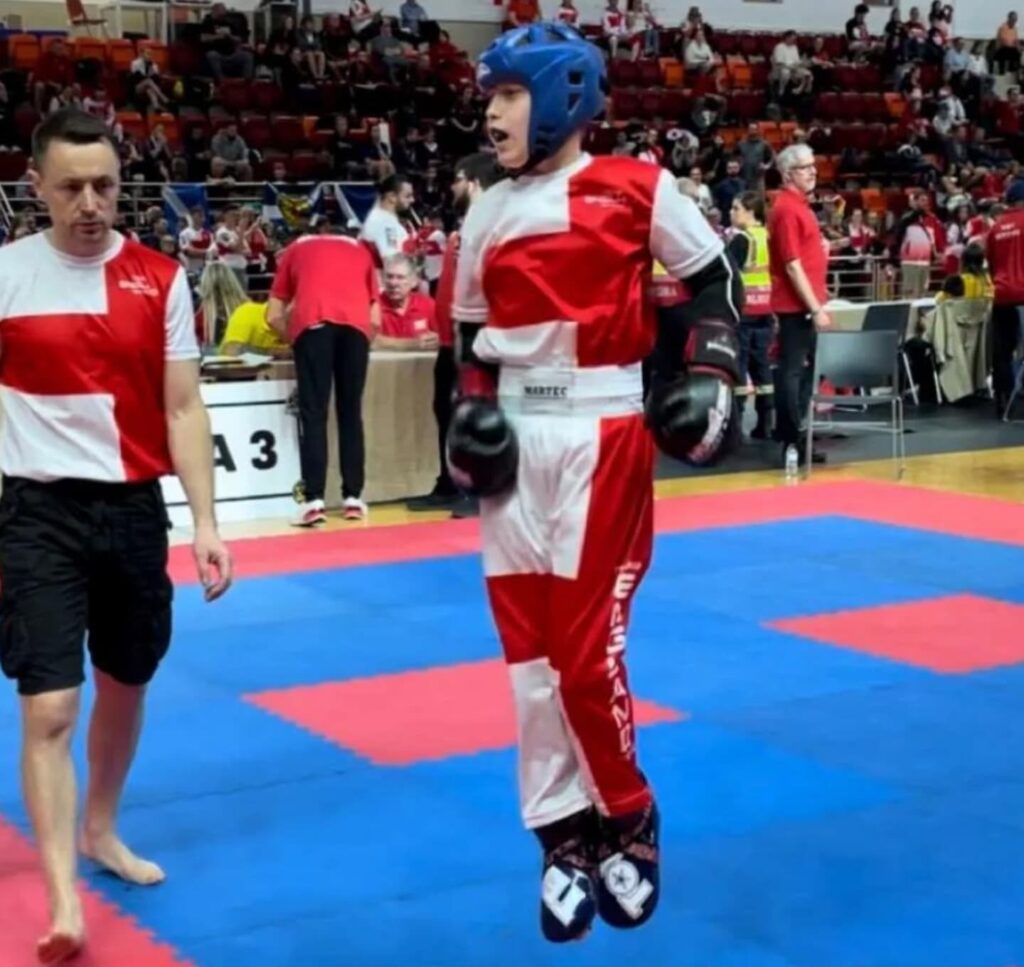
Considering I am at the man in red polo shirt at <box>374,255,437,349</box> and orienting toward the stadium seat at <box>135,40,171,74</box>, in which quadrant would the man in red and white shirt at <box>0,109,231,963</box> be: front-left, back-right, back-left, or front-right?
back-left

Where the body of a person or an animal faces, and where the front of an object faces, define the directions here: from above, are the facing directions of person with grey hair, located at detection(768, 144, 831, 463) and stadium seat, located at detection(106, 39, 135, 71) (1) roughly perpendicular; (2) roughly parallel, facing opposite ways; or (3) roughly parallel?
roughly perpendicular

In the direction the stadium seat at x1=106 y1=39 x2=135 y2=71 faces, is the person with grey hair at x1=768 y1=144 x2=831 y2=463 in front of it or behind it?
in front

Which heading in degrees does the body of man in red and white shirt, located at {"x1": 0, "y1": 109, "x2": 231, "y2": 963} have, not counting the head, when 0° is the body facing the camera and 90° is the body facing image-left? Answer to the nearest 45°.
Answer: approximately 0°

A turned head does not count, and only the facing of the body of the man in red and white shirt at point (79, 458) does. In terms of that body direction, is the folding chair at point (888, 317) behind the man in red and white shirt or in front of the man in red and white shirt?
behind

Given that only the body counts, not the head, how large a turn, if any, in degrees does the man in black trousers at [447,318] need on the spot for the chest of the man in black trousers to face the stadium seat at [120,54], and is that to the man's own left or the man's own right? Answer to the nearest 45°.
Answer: approximately 90° to the man's own right

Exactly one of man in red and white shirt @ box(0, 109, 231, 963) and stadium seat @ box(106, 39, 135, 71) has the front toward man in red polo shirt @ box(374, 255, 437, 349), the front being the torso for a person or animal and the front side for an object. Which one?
the stadium seat

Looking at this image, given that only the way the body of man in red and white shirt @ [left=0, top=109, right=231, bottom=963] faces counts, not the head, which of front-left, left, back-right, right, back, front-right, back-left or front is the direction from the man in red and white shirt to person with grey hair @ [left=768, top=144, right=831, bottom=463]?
back-left

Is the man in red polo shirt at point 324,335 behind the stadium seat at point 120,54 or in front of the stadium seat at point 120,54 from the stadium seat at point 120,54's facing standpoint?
in front
